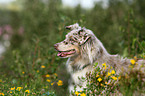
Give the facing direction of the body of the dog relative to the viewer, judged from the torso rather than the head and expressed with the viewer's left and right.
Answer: facing to the left of the viewer
